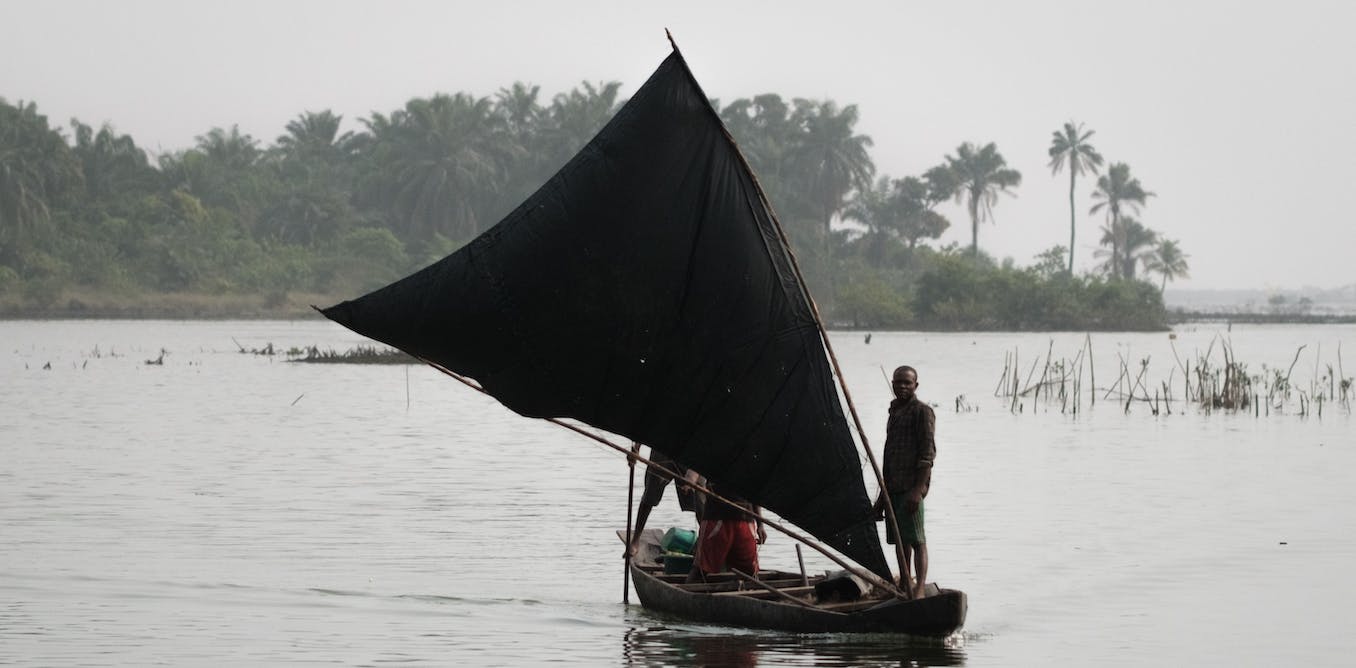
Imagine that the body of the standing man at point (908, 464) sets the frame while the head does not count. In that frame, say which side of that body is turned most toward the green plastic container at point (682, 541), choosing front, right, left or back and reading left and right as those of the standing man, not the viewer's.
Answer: right

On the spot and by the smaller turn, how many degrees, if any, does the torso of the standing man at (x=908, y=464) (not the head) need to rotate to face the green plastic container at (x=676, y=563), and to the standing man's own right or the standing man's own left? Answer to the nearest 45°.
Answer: approximately 90° to the standing man's own right

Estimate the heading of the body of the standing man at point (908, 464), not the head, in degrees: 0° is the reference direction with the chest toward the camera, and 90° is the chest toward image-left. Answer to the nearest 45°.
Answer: approximately 45°
